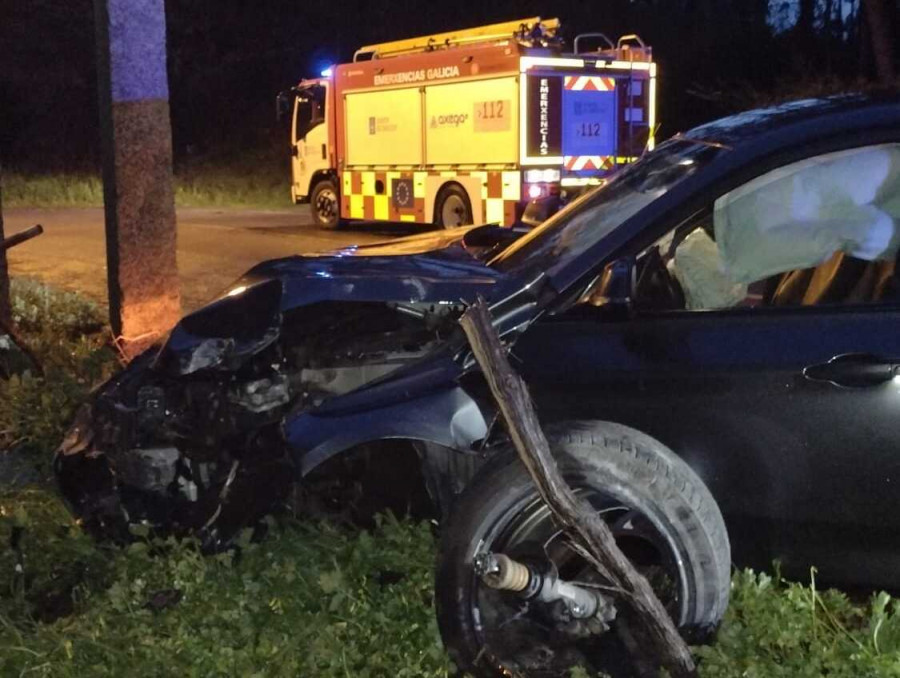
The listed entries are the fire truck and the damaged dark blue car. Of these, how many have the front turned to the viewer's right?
0

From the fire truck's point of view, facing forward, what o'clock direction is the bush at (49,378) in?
The bush is roughly at 8 o'clock from the fire truck.

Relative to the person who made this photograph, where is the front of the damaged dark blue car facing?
facing to the left of the viewer

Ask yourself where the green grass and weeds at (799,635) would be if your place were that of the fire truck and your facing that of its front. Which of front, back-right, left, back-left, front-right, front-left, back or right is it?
back-left

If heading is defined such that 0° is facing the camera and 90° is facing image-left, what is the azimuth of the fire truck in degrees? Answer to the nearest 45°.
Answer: approximately 135°

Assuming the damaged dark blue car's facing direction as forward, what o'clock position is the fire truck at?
The fire truck is roughly at 3 o'clock from the damaged dark blue car.

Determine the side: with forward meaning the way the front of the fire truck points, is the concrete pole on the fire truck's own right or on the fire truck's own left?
on the fire truck's own left

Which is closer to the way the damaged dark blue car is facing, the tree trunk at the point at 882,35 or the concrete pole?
the concrete pole

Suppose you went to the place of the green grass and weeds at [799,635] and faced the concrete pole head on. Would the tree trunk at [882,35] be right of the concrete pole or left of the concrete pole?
right

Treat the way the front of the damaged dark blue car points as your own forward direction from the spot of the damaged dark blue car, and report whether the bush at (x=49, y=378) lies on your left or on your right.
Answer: on your right
